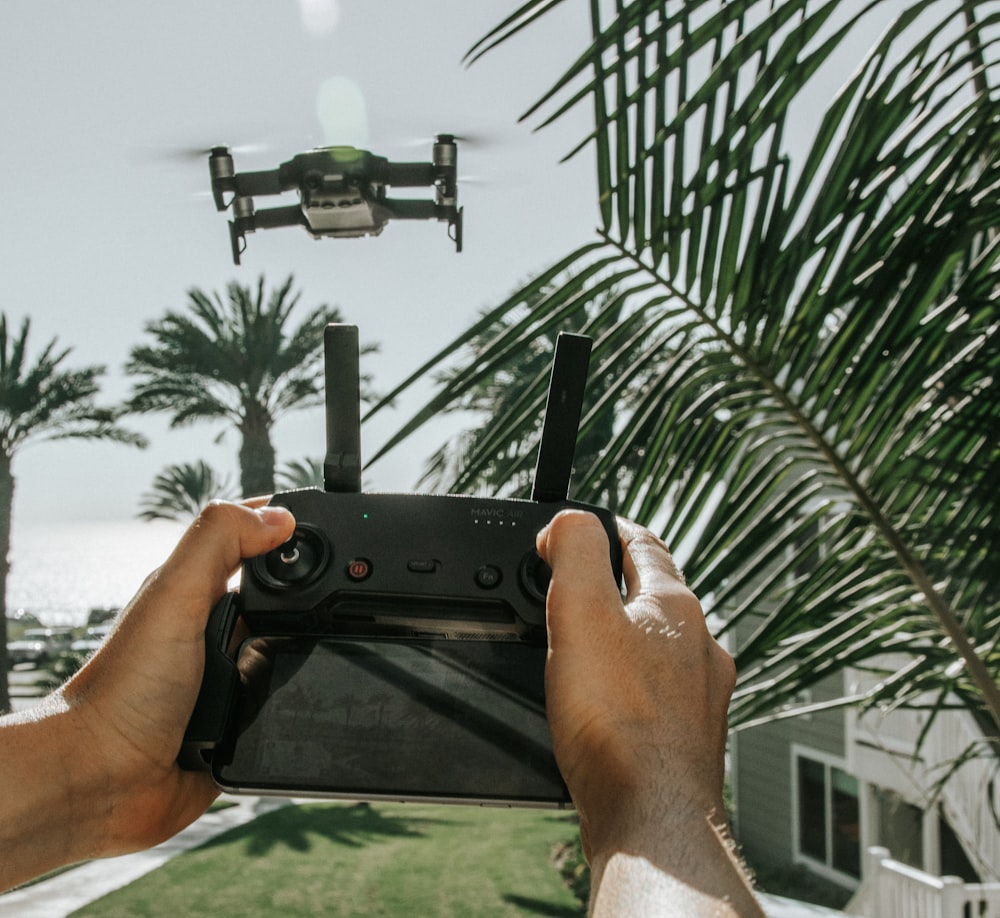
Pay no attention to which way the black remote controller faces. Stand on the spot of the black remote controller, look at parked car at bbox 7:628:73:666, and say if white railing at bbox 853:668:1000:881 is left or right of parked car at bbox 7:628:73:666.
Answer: right

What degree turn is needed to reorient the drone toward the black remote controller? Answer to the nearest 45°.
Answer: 0° — it already faces it

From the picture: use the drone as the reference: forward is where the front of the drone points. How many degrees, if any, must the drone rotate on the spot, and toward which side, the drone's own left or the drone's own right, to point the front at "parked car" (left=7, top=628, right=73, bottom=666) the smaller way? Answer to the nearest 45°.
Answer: approximately 180°

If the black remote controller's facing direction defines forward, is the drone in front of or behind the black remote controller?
behind

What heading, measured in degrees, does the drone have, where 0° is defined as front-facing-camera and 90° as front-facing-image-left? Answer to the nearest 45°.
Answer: approximately 0°

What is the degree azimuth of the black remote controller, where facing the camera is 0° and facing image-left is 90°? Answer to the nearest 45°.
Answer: approximately 0°

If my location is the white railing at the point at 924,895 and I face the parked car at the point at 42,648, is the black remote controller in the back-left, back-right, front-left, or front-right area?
back-left

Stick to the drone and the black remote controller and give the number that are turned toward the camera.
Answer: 2

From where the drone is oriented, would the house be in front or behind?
behind

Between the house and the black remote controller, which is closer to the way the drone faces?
the black remote controller

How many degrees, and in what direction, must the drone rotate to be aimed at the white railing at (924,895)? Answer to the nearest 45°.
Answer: approximately 135° to its left
